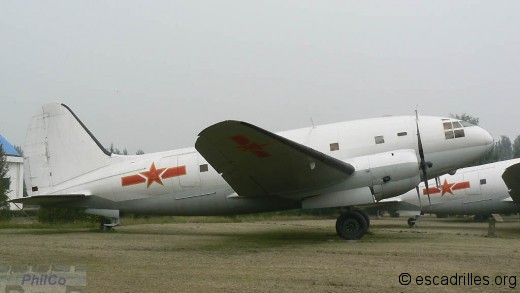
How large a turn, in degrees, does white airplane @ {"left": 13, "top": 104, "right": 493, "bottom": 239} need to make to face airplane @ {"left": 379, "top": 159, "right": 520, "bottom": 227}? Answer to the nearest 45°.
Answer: approximately 45° to its left

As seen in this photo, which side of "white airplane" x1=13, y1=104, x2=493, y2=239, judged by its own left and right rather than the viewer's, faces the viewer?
right
